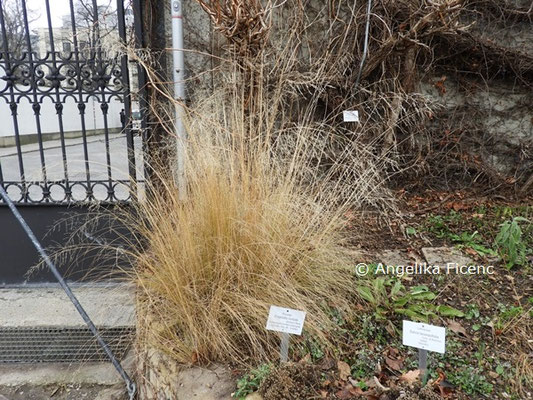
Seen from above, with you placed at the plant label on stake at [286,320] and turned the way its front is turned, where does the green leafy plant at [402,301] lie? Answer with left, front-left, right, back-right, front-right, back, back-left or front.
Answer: back-left

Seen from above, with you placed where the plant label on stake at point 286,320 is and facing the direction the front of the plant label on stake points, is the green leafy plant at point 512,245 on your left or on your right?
on your left

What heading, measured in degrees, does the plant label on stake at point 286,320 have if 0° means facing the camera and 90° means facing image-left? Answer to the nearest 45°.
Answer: approximately 0°

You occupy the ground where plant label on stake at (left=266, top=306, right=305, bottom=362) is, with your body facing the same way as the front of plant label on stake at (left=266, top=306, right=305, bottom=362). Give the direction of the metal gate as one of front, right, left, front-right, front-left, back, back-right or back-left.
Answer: back-right
